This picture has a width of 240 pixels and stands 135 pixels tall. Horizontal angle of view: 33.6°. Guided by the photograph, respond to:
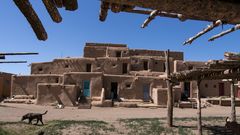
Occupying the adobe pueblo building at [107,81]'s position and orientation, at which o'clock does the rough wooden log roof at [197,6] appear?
The rough wooden log roof is roughly at 12 o'clock from the adobe pueblo building.

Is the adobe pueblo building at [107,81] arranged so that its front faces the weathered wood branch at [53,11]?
yes

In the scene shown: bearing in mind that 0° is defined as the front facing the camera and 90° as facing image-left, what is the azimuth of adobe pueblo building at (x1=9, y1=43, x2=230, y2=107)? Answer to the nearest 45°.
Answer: approximately 0°

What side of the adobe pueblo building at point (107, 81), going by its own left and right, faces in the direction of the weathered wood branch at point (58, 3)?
front

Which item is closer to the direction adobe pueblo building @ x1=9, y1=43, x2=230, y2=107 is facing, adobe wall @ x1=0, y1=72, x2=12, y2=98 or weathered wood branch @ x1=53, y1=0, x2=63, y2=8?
the weathered wood branch

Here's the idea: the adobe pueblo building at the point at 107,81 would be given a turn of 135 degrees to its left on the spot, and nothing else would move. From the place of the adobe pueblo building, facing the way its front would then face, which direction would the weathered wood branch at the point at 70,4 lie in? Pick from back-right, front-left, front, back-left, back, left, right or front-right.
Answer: back-right

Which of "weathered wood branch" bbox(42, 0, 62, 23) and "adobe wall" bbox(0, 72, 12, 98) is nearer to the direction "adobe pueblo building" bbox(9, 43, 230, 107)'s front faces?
the weathered wood branch

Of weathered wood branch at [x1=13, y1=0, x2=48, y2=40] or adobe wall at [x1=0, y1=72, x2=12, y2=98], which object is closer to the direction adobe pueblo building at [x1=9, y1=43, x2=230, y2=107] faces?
the weathered wood branch

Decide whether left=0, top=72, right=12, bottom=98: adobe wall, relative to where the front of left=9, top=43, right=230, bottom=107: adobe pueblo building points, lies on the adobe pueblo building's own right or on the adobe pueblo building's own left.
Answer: on the adobe pueblo building's own right

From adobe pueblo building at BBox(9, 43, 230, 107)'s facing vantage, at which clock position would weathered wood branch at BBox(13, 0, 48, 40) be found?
The weathered wood branch is roughly at 12 o'clock from the adobe pueblo building.
